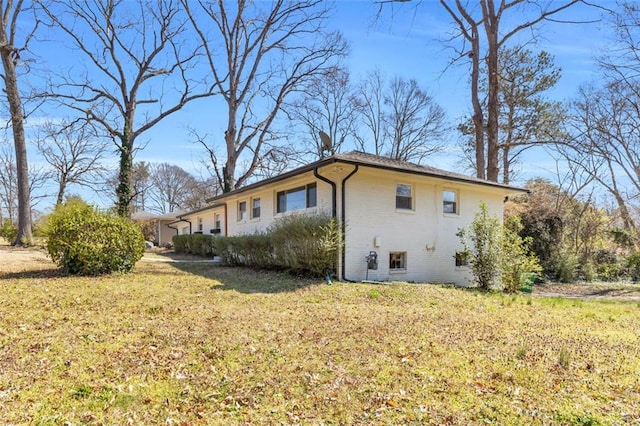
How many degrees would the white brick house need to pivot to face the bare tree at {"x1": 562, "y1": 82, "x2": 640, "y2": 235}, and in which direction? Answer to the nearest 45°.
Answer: approximately 180°

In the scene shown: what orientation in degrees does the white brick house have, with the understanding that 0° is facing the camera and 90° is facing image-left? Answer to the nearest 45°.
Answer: approximately 45°

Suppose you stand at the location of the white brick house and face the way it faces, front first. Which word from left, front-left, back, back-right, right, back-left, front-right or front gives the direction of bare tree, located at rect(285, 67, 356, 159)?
back-right

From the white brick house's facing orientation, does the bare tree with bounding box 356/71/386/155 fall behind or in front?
behind

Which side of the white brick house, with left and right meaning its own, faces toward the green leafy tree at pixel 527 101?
back

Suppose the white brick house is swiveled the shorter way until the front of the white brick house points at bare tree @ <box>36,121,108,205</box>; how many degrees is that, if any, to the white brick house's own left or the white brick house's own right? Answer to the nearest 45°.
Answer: approximately 90° to the white brick house's own right

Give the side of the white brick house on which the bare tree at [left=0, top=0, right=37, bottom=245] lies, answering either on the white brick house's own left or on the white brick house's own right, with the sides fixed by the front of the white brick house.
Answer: on the white brick house's own right

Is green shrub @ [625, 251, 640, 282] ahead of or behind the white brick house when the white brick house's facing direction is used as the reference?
behind

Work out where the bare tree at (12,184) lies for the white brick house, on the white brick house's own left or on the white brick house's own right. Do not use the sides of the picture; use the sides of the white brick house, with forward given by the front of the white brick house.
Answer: on the white brick house's own right

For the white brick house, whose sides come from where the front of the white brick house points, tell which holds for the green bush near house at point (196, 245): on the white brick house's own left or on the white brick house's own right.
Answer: on the white brick house's own right
